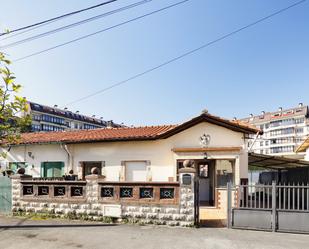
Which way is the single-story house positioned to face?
toward the camera

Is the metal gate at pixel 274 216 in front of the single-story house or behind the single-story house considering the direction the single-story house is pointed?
in front

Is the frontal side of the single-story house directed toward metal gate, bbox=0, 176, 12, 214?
no

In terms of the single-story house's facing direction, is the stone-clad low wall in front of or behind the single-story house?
in front

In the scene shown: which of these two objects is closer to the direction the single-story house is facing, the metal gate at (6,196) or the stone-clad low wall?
the stone-clad low wall

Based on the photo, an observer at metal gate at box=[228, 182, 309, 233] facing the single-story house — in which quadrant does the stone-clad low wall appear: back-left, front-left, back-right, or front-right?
front-left

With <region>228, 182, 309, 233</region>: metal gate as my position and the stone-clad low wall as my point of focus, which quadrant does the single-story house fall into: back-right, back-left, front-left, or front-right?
front-right
